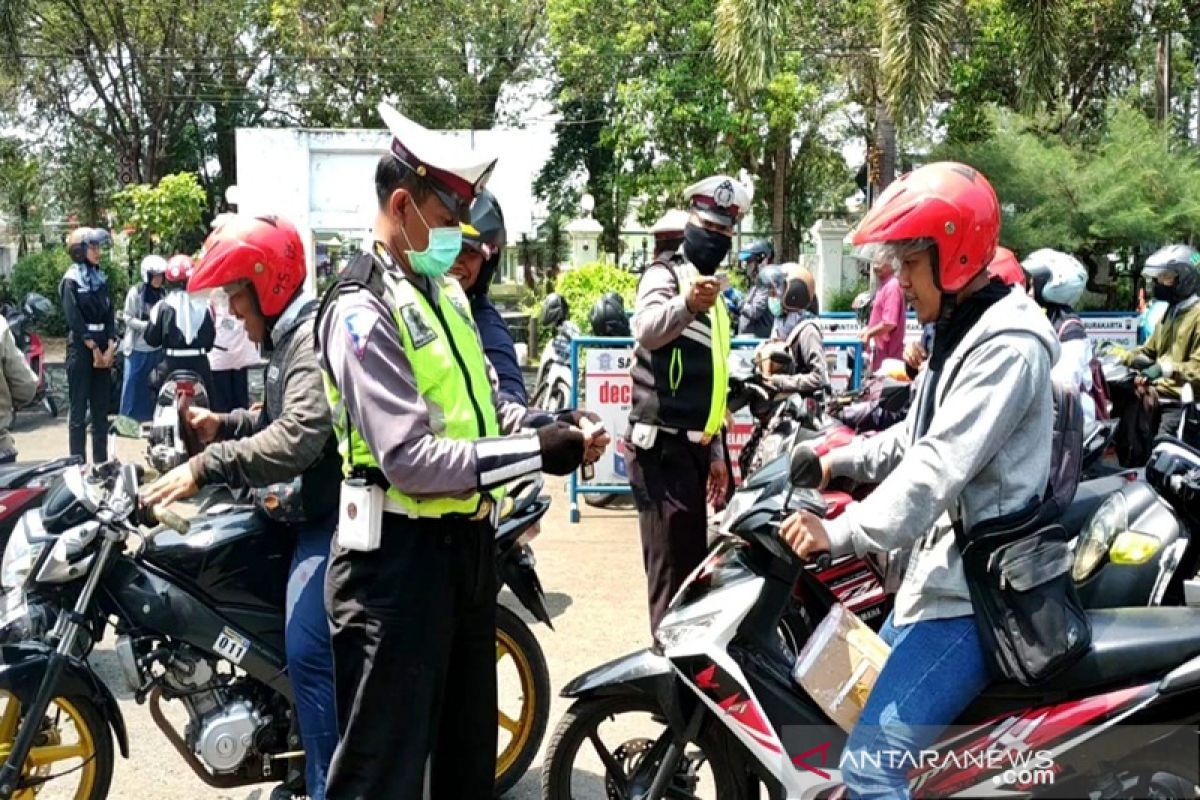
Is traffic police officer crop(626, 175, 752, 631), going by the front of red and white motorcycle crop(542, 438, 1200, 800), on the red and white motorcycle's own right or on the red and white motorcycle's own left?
on the red and white motorcycle's own right

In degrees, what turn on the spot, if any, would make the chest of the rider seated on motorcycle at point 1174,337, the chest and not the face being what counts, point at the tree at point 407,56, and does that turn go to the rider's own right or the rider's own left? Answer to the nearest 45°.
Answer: approximately 90° to the rider's own right

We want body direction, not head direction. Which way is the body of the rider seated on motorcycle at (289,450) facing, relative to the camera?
to the viewer's left

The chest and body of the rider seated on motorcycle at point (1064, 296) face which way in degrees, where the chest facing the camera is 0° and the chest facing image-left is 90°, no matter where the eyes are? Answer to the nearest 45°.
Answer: approximately 90°

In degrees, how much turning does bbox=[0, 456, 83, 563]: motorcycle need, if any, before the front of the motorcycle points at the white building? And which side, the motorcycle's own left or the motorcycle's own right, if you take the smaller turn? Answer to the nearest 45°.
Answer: approximately 90° to the motorcycle's own right

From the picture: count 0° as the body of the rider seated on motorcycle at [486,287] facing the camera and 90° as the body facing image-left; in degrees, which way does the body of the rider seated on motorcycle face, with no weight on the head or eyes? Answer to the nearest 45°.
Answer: approximately 45°

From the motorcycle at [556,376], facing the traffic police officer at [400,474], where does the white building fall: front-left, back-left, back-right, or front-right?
back-right
